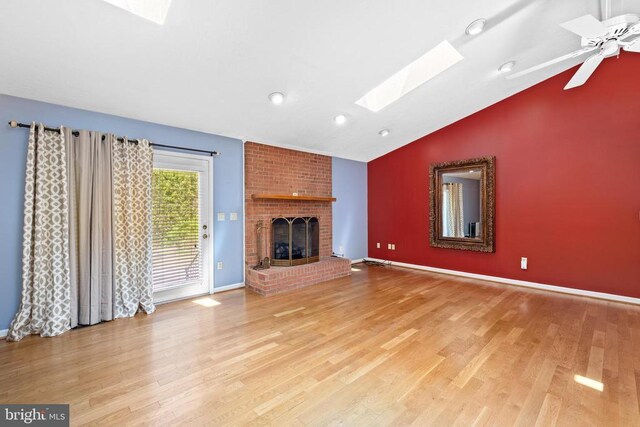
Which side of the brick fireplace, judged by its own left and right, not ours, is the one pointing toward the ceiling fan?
front

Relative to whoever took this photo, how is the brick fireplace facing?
facing the viewer and to the right of the viewer

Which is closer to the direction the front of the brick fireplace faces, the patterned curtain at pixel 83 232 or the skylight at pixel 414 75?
the skylight

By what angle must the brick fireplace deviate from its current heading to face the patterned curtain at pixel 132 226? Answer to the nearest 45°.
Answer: approximately 90° to its right

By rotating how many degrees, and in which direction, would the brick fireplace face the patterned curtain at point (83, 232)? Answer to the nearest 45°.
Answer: approximately 90° to its right

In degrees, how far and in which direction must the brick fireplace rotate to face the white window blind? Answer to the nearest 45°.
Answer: approximately 90° to its right

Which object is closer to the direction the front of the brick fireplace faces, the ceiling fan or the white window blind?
the ceiling fan

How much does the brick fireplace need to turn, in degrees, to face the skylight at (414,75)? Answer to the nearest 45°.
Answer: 0° — it already faces it

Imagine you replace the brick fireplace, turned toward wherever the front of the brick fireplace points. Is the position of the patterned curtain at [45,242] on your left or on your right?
on your right
